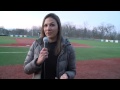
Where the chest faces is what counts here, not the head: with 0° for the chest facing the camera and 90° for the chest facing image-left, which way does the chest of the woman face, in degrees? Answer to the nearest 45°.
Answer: approximately 0°
